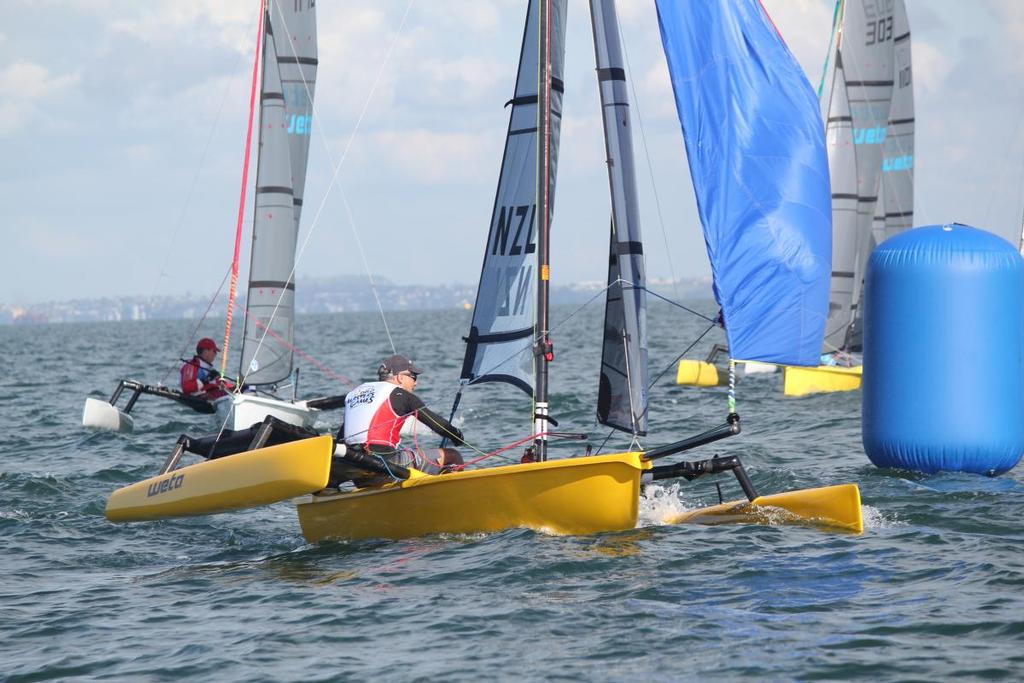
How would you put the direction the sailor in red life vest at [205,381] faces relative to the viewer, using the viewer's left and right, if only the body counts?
facing to the right of the viewer

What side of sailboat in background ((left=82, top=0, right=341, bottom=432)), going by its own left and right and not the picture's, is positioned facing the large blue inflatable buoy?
left

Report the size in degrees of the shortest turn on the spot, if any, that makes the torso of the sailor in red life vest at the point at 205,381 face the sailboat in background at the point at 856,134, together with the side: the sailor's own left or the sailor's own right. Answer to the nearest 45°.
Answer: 0° — they already face it

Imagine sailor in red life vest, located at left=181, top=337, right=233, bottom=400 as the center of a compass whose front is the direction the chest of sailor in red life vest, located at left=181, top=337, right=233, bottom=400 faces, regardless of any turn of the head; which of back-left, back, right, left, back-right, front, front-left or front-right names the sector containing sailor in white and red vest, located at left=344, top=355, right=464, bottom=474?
right

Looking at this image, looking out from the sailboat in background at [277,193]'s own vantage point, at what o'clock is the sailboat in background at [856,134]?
the sailboat in background at [856,134] is roughly at 7 o'clock from the sailboat in background at [277,193].
